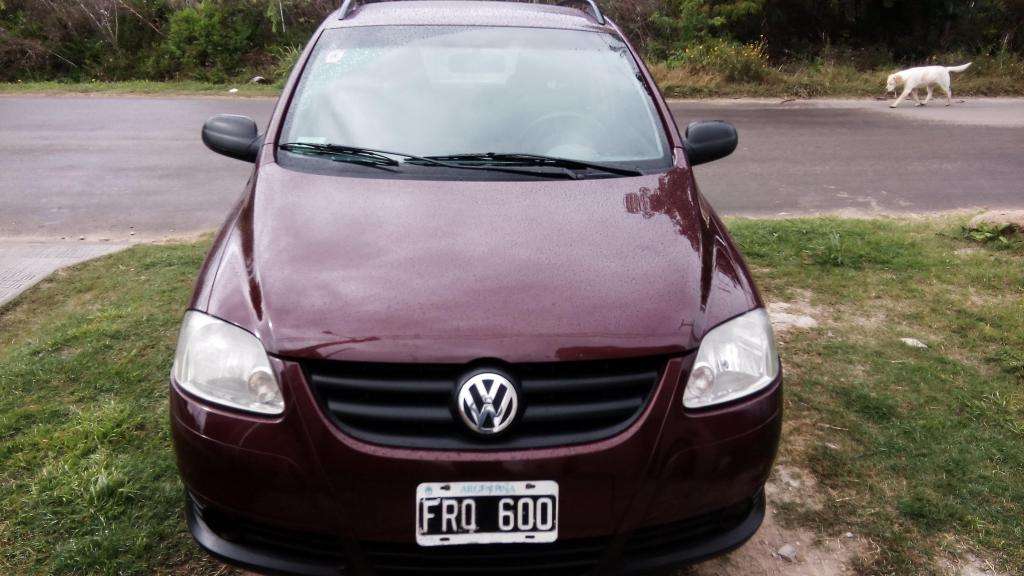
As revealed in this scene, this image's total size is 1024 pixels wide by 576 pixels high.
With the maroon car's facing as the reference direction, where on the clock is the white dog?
The white dog is roughly at 7 o'clock from the maroon car.

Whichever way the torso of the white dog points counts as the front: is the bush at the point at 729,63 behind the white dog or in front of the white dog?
in front

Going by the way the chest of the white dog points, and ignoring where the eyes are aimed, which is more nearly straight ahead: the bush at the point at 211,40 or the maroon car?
the bush

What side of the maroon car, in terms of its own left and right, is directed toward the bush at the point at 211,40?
back

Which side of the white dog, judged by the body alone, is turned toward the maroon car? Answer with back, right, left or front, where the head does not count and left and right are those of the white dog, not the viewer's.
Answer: left

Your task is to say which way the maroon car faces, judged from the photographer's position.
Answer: facing the viewer

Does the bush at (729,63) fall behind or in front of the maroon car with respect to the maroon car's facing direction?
behind

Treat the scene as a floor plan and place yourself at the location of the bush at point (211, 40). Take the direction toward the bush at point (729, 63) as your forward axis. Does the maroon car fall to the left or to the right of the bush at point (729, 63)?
right

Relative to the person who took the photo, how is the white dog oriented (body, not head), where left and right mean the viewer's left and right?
facing to the left of the viewer

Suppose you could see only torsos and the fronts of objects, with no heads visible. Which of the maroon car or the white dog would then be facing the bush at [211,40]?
the white dog

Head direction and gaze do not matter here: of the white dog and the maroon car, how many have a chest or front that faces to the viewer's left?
1

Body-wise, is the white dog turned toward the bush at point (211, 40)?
yes
